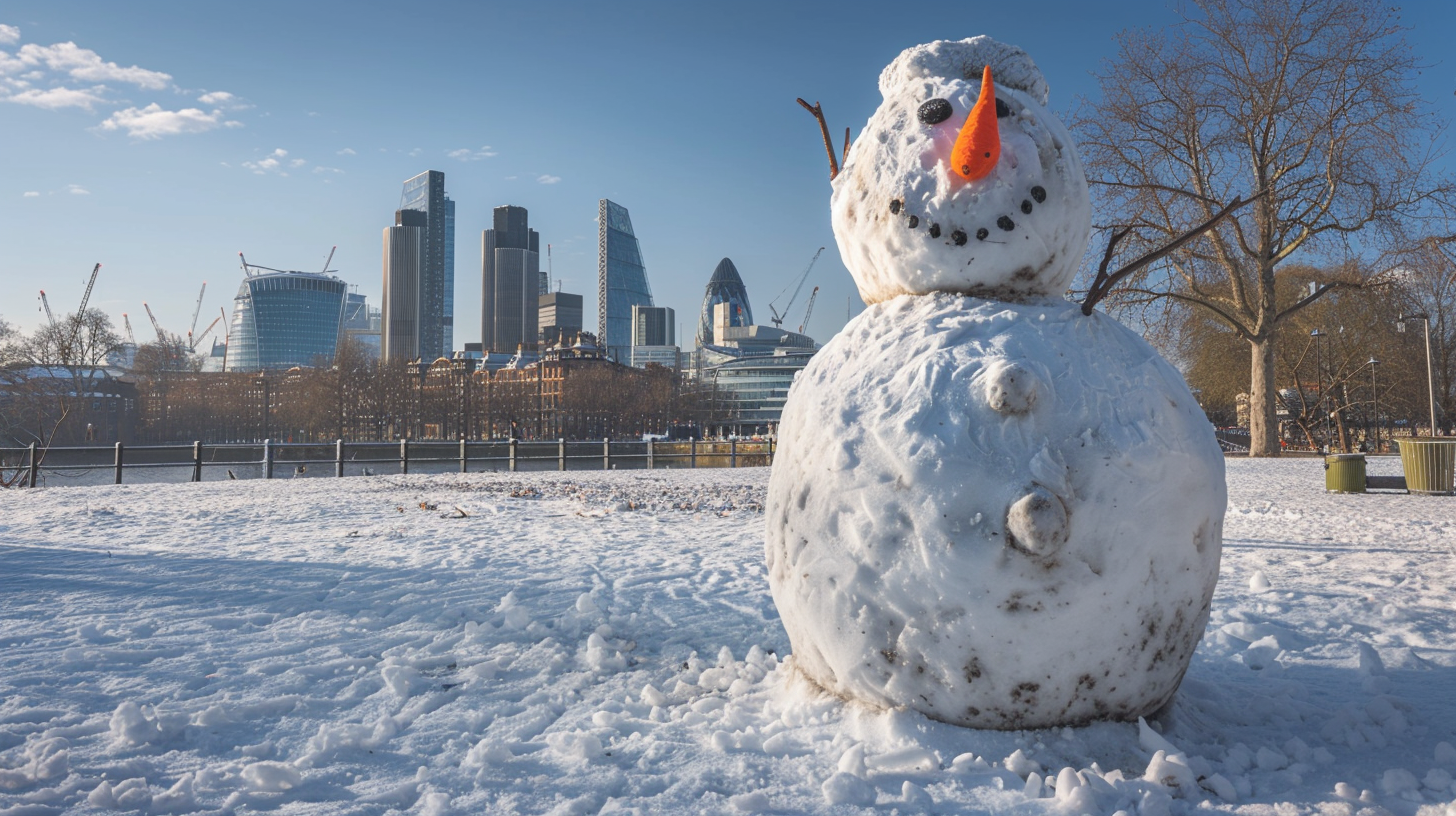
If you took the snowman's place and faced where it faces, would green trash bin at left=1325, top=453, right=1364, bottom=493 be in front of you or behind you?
behind

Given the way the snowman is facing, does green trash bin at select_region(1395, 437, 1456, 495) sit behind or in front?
behind

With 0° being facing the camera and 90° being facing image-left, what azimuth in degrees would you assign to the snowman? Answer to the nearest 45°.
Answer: approximately 0°

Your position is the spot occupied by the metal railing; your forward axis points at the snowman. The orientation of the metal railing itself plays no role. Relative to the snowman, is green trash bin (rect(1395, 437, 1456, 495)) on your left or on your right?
left

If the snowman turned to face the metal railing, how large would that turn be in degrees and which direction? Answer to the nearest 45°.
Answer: approximately 135° to its right
